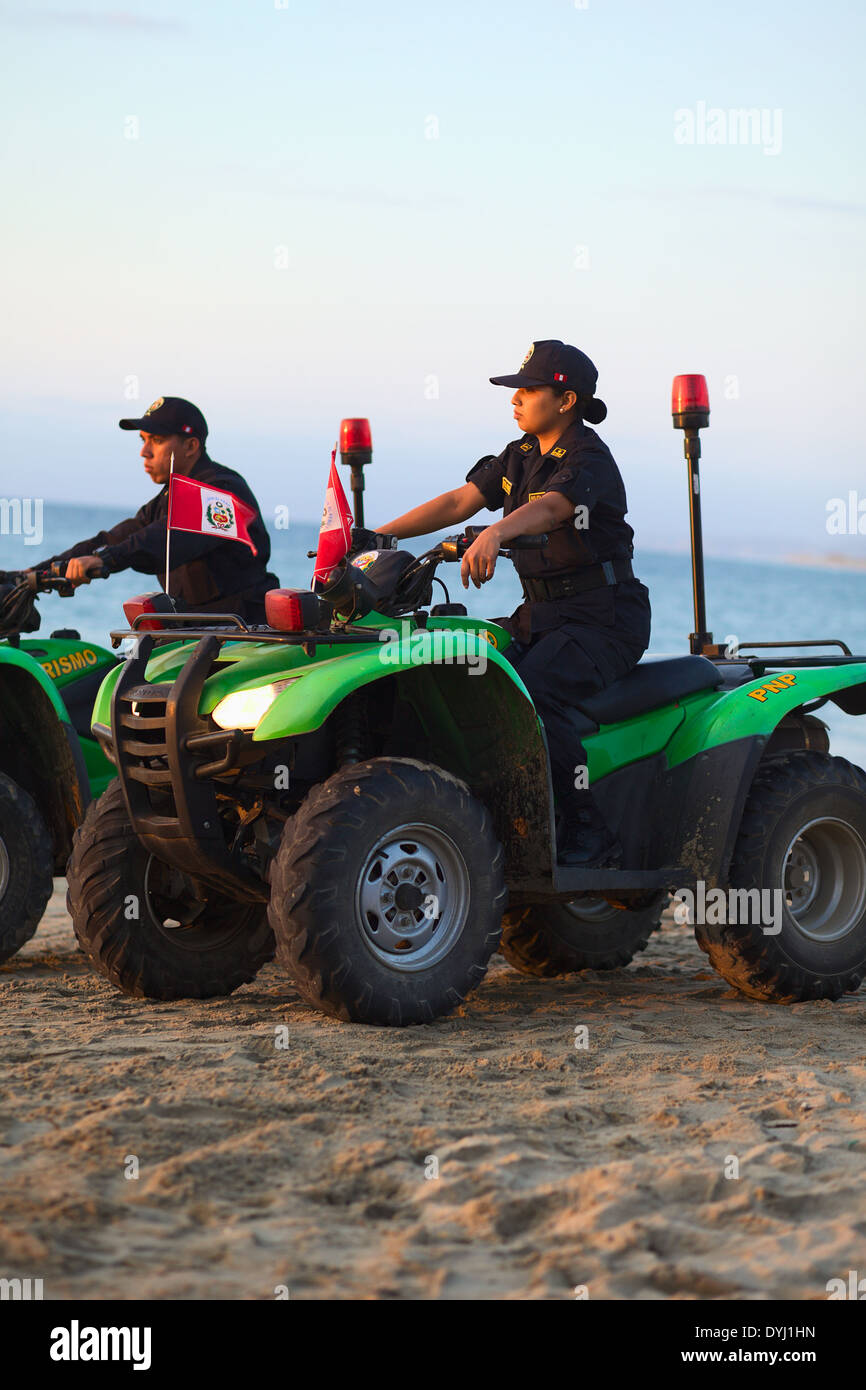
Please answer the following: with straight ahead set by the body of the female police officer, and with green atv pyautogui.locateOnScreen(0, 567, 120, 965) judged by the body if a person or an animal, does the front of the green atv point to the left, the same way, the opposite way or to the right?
the same way

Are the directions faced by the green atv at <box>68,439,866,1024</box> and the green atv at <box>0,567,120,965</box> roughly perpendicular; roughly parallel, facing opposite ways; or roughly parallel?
roughly parallel

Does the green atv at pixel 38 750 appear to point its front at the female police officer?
no

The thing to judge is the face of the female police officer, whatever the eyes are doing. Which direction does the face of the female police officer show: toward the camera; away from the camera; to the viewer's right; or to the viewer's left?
to the viewer's left

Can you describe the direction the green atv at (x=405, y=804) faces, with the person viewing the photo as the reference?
facing the viewer and to the left of the viewer

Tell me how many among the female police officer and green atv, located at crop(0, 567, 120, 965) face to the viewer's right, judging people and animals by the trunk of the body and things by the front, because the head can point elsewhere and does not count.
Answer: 0

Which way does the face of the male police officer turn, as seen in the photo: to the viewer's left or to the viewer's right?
to the viewer's left

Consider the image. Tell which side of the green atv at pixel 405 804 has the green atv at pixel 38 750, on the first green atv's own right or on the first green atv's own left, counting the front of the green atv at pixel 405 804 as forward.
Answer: on the first green atv's own right

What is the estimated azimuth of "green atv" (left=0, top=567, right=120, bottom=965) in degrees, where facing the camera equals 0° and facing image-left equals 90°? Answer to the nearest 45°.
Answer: approximately 45°

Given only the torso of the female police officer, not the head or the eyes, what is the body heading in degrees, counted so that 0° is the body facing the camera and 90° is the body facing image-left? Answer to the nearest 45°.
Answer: approximately 45°
